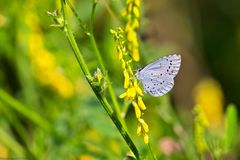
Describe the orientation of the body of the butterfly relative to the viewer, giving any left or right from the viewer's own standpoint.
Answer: facing to the left of the viewer
